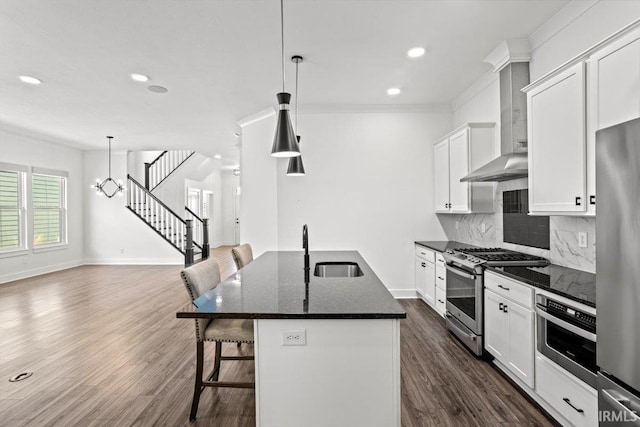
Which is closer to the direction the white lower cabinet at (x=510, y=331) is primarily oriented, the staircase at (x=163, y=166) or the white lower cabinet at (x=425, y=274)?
the staircase

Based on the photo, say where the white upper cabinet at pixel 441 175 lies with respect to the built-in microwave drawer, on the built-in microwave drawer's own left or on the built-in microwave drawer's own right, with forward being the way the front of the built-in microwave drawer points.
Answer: on the built-in microwave drawer's own right

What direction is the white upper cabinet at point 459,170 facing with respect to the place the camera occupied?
facing to the left of the viewer

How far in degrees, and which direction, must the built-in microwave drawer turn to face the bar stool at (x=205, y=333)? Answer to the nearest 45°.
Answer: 0° — it already faces it

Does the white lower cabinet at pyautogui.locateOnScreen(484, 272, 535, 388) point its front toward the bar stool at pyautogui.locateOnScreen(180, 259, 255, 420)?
yes

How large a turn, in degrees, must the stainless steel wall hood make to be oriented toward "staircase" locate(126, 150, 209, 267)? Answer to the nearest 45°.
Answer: approximately 45° to its right
